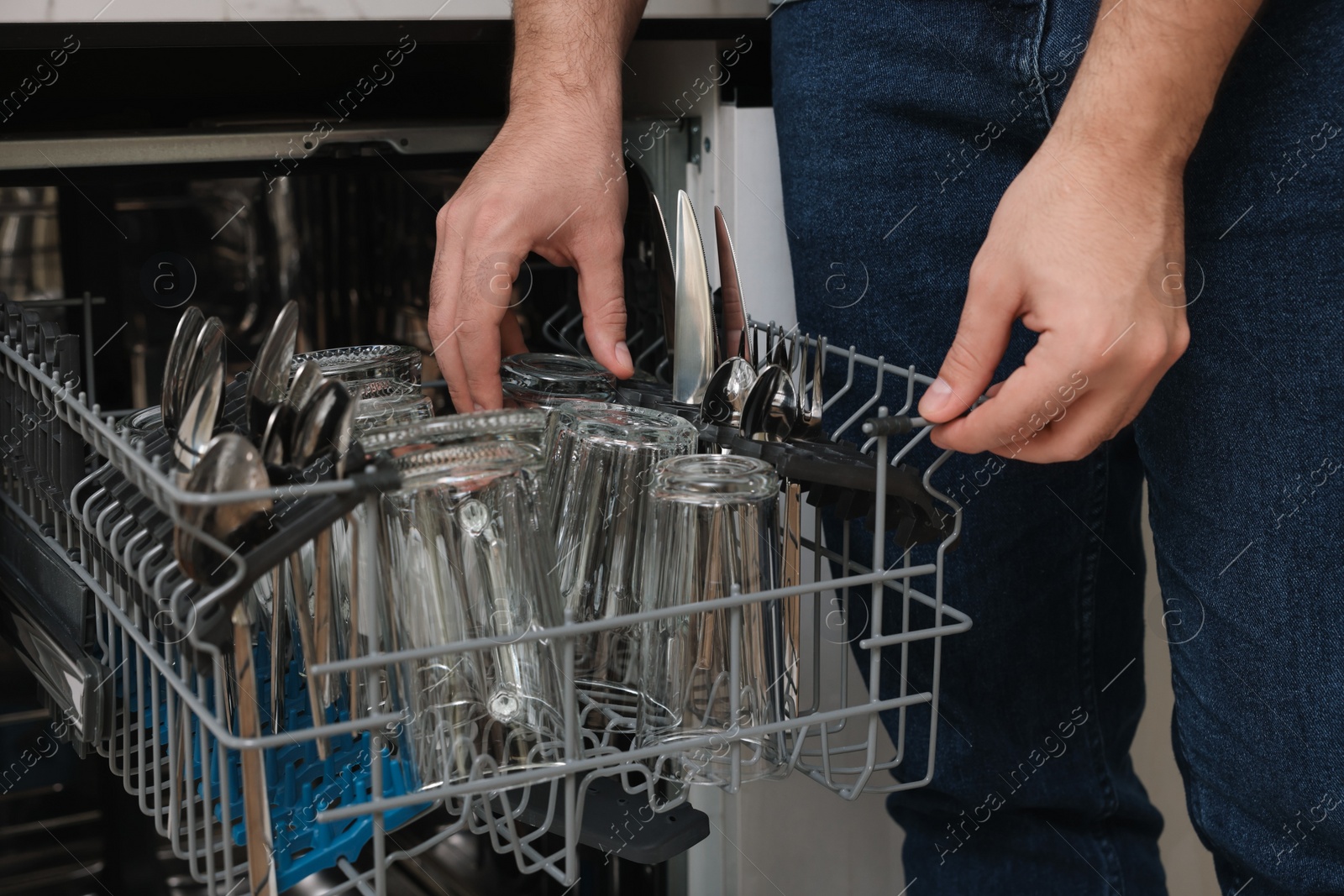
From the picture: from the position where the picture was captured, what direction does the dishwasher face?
facing the viewer and to the right of the viewer

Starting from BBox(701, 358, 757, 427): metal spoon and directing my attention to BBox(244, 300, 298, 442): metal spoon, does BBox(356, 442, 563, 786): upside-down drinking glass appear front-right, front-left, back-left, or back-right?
front-left
